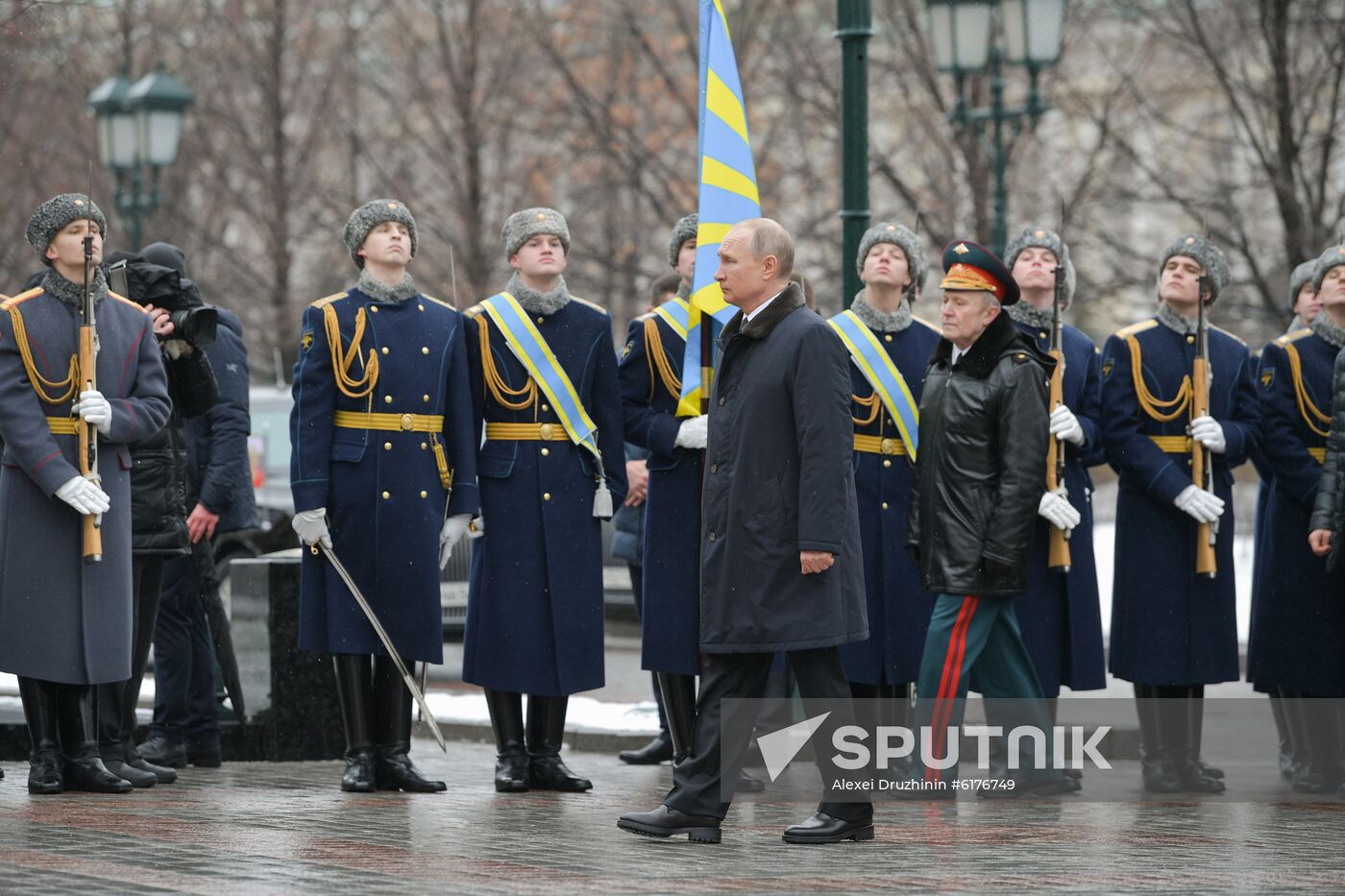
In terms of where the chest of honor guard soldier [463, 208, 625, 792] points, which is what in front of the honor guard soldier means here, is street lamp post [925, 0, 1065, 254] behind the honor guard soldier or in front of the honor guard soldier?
behind

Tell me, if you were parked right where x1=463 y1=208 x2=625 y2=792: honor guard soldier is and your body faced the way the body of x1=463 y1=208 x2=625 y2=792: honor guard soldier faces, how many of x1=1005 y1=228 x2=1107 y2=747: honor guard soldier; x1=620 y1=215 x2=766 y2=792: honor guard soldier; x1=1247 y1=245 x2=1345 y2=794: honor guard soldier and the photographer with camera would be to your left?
3

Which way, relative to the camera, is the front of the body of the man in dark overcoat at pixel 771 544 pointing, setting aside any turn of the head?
to the viewer's left

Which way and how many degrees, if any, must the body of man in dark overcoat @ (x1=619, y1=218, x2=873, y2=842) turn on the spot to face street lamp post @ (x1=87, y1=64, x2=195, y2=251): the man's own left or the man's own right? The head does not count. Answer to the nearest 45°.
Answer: approximately 45° to the man's own right

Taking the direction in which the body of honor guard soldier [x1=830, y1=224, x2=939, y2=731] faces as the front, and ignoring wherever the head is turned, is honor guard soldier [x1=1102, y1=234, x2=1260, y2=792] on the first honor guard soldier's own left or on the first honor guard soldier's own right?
on the first honor guard soldier's own left

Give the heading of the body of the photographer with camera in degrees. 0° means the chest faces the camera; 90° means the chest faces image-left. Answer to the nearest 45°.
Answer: approximately 315°

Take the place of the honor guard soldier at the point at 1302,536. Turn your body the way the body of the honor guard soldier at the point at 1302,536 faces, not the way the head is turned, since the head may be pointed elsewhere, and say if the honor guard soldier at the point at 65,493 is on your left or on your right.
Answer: on your right

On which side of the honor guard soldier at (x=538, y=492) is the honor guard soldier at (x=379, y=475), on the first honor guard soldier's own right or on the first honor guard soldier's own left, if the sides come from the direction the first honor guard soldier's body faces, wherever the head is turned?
on the first honor guard soldier's own right

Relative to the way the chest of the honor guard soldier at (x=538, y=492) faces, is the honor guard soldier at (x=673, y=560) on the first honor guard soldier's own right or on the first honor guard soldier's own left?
on the first honor guard soldier's own left

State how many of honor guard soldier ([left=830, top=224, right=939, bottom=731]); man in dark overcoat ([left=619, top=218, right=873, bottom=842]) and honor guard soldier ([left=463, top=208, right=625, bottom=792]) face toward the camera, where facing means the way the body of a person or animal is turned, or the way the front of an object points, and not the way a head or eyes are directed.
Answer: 2
